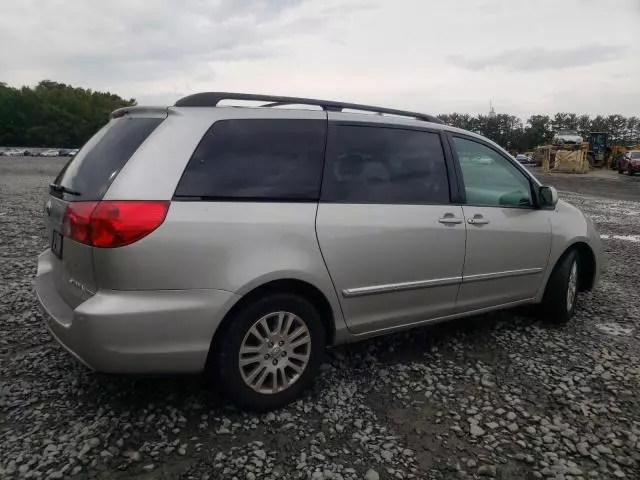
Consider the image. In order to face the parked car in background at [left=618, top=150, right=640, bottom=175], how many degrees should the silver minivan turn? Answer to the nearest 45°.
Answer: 0° — it already faces it

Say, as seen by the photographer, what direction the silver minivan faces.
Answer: facing away from the viewer and to the right of the viewer
